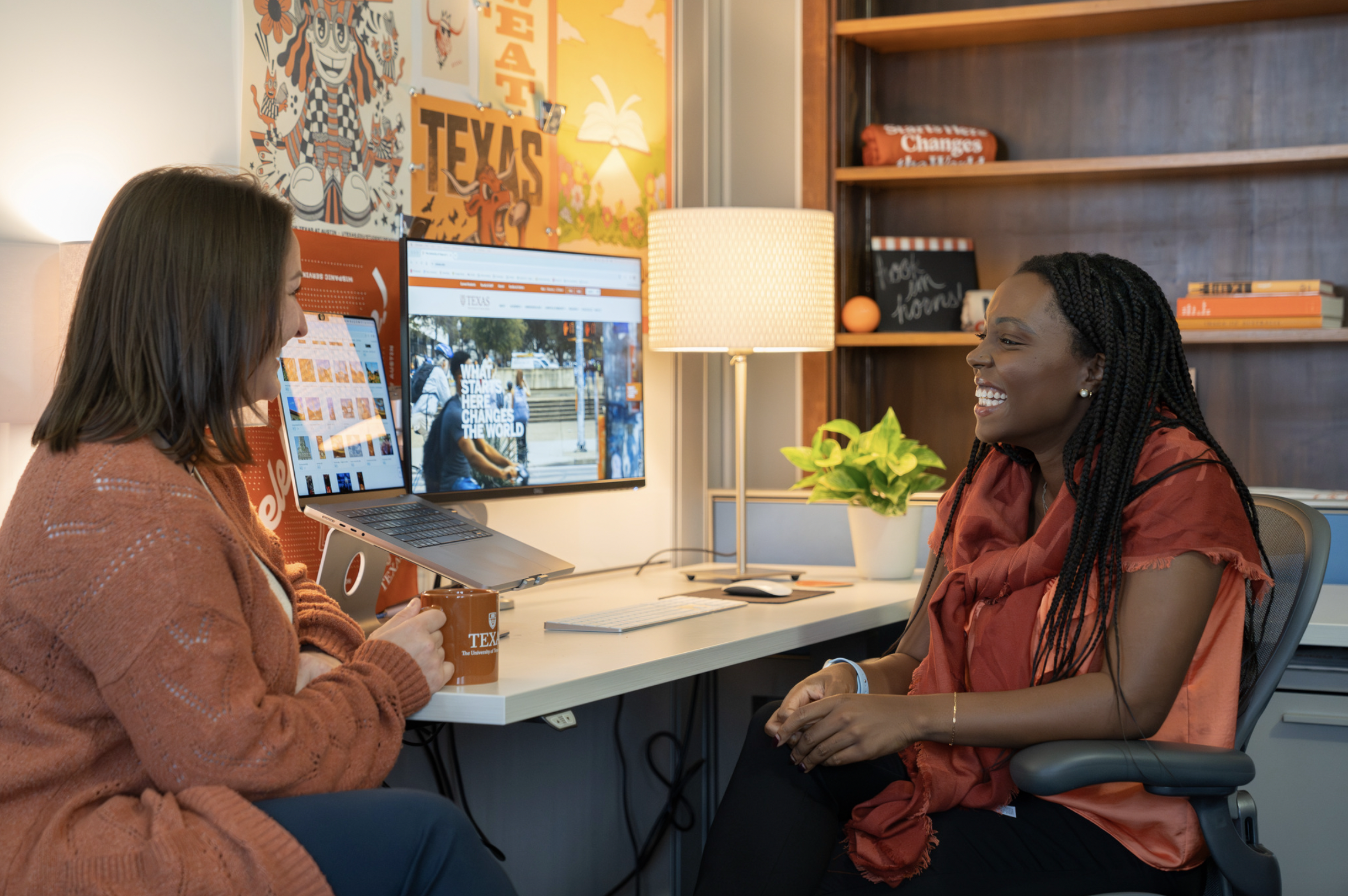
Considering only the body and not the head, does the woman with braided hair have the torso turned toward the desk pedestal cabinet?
no

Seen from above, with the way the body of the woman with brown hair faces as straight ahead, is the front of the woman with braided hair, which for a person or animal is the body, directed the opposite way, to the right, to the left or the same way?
the opposite way

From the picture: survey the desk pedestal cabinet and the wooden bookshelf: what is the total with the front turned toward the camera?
2

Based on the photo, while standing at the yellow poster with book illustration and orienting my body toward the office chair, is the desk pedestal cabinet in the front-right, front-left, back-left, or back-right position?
front-left

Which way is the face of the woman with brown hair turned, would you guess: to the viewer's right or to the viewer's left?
to the viewer's right

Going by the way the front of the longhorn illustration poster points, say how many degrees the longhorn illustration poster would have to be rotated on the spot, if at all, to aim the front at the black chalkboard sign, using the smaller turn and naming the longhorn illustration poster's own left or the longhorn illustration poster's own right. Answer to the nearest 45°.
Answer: approximately 90° to the longhorn illustration poster's own left

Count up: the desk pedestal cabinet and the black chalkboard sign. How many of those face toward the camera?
2

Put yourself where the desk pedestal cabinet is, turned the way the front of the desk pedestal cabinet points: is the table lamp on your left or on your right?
on your right

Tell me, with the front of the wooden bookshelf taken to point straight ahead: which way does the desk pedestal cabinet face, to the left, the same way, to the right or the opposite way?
the same way

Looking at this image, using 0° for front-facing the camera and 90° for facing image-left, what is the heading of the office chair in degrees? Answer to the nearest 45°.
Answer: approximately 90°

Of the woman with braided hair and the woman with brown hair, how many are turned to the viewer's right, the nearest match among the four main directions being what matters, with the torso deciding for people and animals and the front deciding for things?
1

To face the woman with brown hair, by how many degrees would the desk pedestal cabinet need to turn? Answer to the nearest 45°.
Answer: approximately 45° to its right

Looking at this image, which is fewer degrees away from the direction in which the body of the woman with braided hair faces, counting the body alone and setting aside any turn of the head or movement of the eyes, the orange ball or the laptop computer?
the laptop computer

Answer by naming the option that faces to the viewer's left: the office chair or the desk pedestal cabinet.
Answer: the office chair

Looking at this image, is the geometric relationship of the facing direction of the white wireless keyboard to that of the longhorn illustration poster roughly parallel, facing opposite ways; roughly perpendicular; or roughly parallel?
roughly parallel

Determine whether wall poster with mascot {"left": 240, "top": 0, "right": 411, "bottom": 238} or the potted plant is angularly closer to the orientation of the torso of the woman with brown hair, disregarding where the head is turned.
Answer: the potted plant

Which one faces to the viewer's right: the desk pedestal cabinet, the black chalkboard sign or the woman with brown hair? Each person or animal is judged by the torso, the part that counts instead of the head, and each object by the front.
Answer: the woman with brown hair

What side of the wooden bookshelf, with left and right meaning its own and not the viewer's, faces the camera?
front

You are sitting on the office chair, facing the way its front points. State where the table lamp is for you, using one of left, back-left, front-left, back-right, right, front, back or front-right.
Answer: front-right
